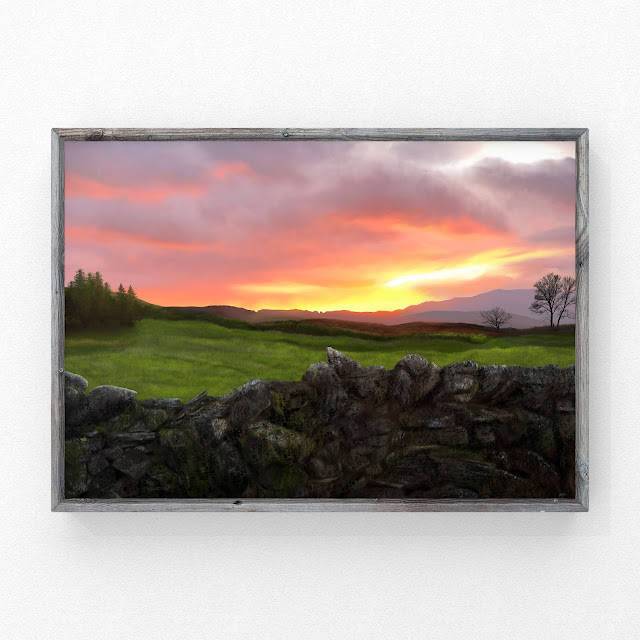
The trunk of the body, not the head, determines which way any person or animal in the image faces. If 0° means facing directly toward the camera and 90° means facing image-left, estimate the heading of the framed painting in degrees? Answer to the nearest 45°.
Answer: approximately 0°
